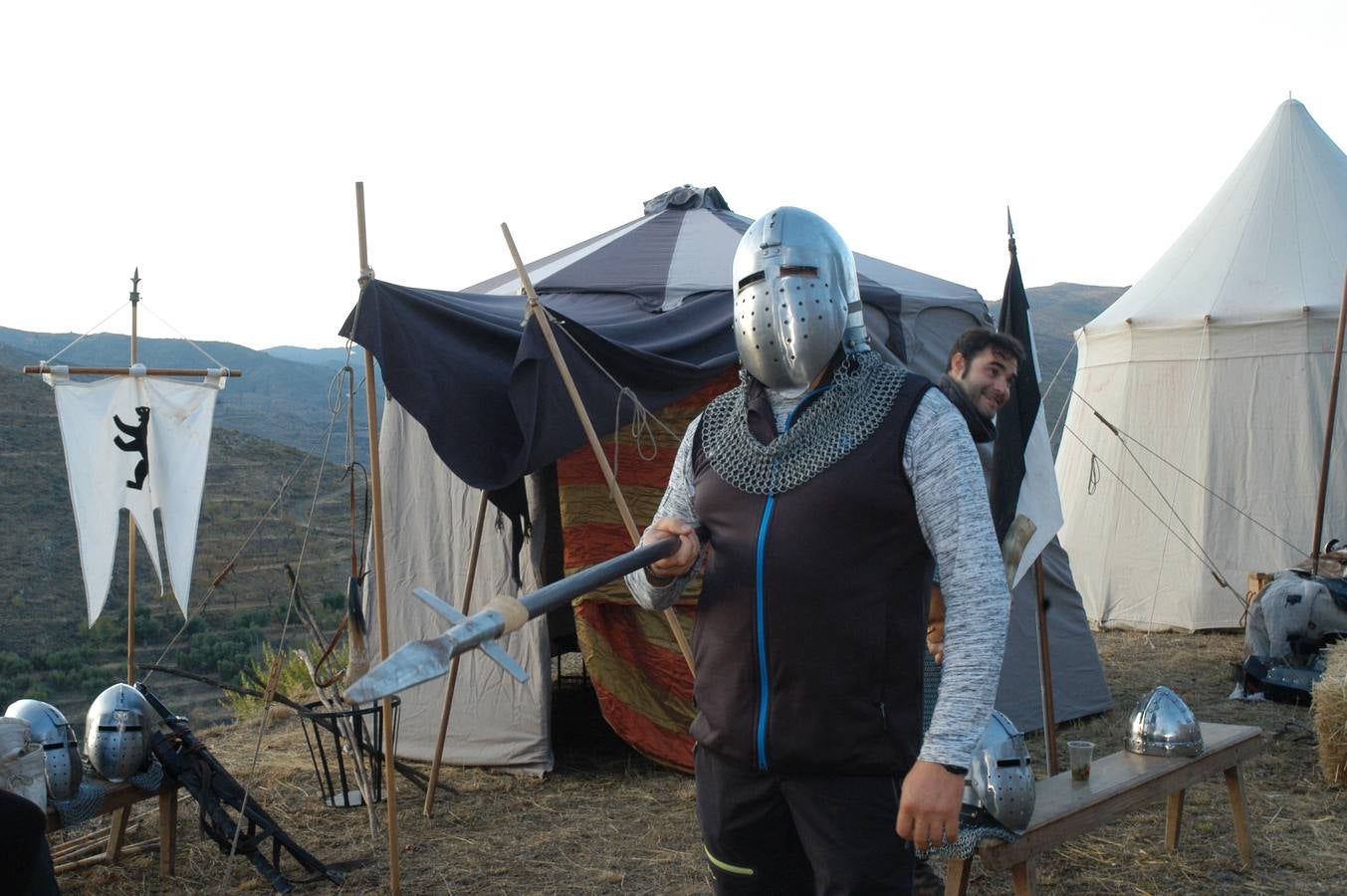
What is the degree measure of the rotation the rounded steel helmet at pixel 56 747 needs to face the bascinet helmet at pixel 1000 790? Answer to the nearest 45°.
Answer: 0° — it already faces it

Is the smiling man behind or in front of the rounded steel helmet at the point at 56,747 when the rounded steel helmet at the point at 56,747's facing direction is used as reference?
in front

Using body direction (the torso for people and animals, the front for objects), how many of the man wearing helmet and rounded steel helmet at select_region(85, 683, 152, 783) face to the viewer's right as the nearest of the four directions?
0

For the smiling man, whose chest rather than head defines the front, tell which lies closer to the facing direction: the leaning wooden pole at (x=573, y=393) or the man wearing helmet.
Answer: the man wearing helmet
